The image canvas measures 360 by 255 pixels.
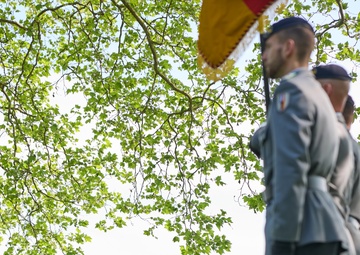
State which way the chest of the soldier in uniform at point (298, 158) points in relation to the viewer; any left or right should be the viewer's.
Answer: facing away from the viewer and to the left of the viewer

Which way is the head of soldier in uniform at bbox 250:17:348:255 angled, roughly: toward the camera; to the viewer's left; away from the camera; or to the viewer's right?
to the viewer's left

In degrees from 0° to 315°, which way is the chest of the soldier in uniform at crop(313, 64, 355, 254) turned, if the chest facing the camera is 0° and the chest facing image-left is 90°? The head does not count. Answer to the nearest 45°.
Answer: approximately 135°

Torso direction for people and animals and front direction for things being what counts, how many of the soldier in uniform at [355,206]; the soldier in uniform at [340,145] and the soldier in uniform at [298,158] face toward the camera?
0

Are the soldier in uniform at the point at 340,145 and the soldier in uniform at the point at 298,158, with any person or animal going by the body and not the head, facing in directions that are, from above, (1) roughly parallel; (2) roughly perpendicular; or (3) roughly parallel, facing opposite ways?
roughly parallel

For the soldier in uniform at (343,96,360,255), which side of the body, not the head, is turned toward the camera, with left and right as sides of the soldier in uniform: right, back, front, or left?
left

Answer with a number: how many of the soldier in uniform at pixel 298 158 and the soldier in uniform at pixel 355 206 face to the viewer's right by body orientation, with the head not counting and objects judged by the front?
0

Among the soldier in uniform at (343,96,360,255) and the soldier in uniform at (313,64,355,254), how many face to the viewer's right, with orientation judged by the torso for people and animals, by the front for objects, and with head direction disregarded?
0
